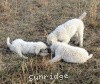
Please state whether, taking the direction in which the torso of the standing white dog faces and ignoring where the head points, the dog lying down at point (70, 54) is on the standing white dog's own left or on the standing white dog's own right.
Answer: on the standing white dog's own left

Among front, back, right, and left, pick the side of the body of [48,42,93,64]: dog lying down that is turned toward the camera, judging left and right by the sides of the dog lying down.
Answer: left

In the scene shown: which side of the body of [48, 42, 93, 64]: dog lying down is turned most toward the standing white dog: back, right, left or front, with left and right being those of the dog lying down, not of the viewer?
right

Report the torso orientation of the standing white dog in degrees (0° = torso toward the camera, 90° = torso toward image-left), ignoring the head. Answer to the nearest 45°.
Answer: approximately 90°

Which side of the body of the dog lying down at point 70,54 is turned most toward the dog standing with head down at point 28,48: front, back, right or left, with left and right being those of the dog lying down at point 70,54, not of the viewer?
front
